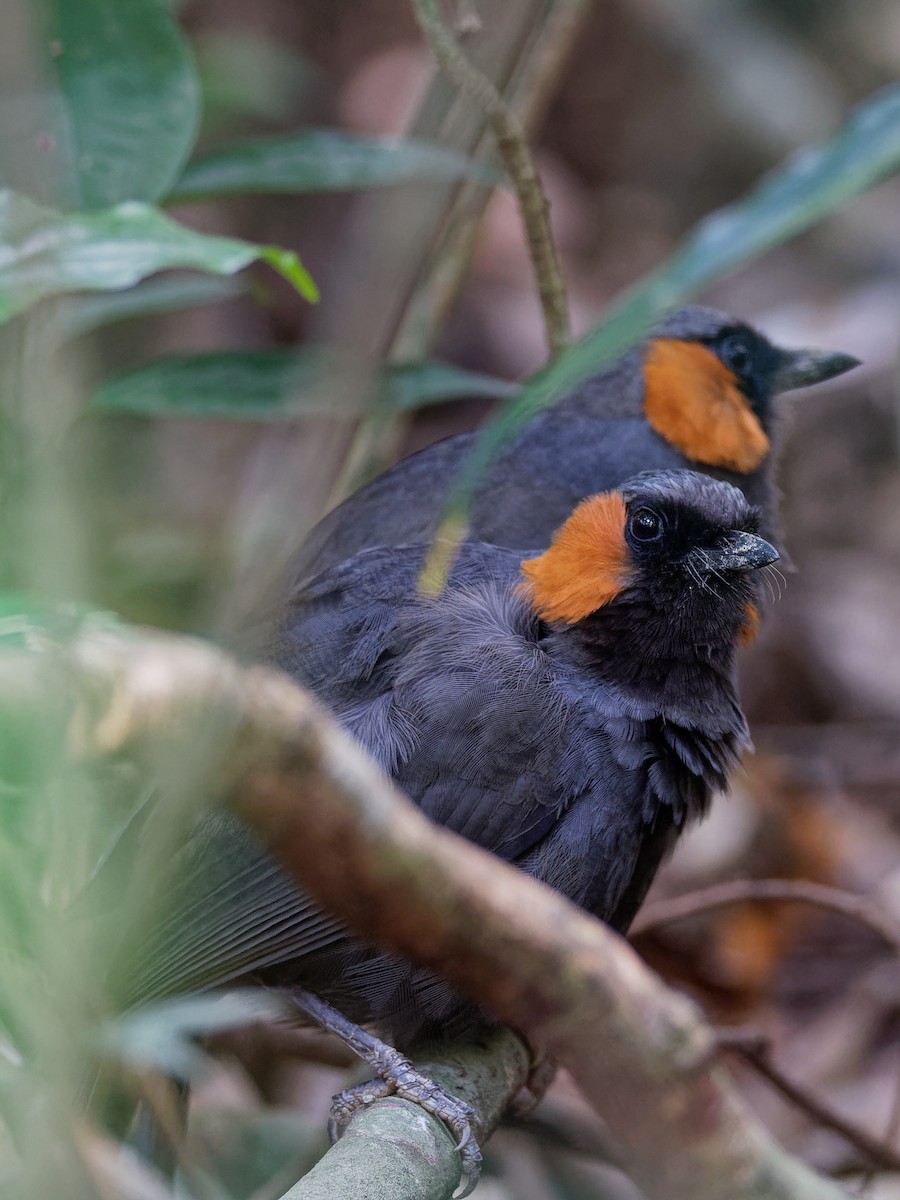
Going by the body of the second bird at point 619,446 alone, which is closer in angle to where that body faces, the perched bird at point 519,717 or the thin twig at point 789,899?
the thin twig

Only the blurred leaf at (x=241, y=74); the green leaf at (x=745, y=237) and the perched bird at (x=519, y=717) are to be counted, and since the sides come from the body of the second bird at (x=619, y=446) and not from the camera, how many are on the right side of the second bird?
2

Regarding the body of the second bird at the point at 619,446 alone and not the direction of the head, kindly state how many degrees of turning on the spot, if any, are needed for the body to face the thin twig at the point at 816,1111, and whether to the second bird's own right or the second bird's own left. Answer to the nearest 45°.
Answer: approximately 45° to the second bird's own right

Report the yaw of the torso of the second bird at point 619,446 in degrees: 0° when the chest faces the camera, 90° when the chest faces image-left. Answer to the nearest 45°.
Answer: approximately 270°

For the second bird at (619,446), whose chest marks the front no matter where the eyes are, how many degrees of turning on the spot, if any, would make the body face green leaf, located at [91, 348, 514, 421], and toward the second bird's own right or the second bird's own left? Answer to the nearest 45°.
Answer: approximately 135° to the second bird's own right

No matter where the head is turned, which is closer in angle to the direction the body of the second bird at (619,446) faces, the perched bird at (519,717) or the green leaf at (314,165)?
the perched bird

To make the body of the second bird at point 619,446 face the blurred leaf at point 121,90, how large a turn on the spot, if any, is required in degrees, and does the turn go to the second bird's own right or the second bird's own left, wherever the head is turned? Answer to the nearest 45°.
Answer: approximately 135° to the second bird's own right

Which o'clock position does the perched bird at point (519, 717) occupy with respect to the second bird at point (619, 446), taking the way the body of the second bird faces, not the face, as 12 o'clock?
The perched bird is roughly at 3 o'clock from the second bird.
